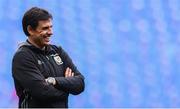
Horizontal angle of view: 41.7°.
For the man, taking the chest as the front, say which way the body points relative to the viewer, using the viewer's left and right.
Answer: facing the viewer and to the right of the viewer
